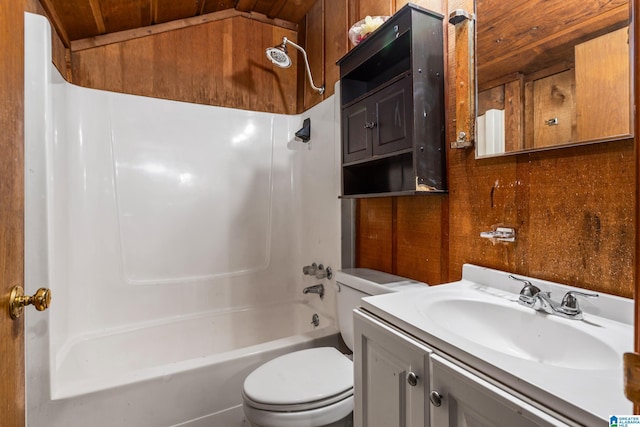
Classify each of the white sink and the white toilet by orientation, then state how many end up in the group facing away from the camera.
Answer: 0

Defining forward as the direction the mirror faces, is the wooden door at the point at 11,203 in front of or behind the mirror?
in front

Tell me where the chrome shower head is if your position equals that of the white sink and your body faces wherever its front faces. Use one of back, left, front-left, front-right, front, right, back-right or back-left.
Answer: right

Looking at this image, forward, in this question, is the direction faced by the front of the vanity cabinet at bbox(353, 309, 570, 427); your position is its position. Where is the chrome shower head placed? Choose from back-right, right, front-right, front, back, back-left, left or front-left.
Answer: right

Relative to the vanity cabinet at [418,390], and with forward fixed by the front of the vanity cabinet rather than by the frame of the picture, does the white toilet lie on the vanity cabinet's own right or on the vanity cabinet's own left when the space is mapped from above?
on the vanity cabinet's own right

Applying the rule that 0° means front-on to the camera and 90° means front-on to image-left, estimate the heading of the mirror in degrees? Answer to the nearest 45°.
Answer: approximately 45°

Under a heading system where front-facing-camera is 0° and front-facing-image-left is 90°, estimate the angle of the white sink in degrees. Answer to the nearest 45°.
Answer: approximately 45°

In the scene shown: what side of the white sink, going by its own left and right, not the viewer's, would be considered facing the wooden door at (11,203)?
front
